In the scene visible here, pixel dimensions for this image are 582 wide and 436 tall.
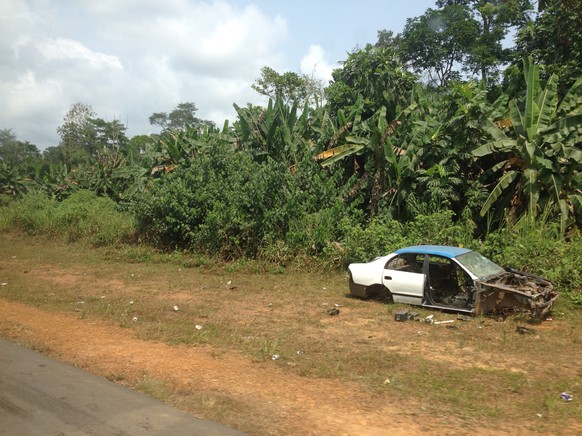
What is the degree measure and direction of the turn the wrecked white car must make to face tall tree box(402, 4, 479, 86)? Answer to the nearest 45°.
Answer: approximately 135° to its left

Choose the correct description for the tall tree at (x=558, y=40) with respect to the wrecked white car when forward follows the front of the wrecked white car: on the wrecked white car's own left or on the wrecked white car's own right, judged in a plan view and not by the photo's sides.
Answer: on the wrecked white car's own left

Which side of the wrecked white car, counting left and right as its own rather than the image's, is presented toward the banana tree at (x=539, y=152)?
left

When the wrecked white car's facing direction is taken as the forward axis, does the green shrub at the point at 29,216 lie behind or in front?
behind

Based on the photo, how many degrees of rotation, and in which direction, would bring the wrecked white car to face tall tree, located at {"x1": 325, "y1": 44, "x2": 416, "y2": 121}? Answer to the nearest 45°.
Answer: approximately 135° to its left

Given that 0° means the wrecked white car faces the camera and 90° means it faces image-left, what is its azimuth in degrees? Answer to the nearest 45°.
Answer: approximately 315°

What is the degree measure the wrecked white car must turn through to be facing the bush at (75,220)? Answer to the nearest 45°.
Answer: approximately 180°

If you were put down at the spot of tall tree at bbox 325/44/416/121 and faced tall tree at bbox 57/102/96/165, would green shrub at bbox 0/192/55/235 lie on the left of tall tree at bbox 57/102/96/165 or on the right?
left
